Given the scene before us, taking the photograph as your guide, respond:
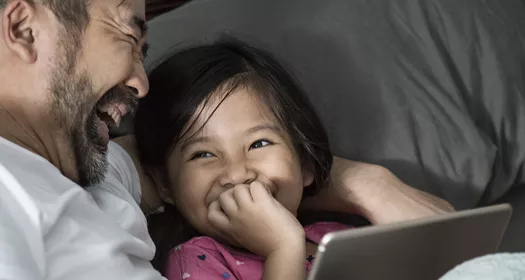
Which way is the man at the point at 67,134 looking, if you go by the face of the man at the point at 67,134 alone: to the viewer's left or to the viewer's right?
to the viewer's right

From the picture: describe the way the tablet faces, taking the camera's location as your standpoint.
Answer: facing away from the viewer and to the left of the viewer
